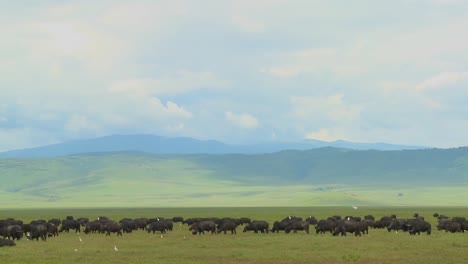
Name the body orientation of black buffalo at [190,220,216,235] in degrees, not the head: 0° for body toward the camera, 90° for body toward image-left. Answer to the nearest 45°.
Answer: approximately 90°

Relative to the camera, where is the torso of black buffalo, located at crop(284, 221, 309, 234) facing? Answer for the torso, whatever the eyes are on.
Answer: to the viewer's left

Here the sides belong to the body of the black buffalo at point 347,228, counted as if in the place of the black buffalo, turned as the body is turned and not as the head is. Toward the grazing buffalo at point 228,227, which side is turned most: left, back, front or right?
front

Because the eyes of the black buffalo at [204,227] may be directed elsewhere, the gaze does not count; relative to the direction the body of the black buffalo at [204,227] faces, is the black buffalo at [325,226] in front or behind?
behind

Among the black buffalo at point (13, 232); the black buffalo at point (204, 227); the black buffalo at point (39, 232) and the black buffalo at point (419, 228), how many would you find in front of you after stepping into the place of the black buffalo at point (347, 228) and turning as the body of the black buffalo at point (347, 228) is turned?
3
